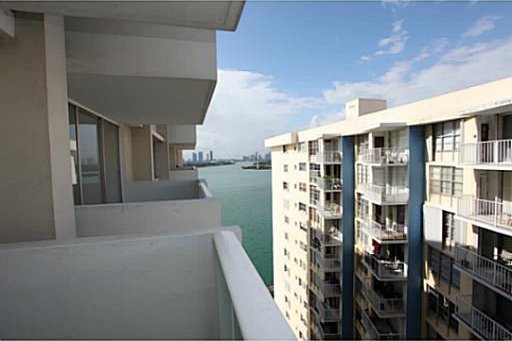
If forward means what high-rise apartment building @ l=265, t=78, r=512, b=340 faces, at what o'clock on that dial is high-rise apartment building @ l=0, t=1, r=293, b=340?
high-rise apartment building @ l=0, t=1, r=293, b=340 is roughly at 11 o'clock from high-rise apartment building @ l=265, t=78, r=512, b=340.

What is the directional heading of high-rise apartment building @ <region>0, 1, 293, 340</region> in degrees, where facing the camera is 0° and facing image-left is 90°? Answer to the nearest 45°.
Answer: approximately 270°

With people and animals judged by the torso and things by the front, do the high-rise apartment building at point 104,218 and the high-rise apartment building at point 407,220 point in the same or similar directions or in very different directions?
very different directions

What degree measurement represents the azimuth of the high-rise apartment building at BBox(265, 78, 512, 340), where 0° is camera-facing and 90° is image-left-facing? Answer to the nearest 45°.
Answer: approximately 45°

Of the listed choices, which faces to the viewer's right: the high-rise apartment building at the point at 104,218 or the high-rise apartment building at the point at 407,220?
the high-rise apartment building at the point at 104,218

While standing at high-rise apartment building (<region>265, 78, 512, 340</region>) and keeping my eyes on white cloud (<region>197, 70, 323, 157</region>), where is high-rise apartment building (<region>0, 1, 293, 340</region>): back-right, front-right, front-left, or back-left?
back-left

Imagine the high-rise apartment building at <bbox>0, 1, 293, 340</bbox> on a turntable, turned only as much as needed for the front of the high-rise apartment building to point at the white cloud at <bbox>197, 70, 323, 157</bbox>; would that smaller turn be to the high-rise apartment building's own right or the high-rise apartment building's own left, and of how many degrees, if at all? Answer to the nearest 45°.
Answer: approximately 45° to the high-rise apartment building's own left

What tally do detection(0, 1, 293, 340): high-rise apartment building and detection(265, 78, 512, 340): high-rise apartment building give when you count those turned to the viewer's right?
1

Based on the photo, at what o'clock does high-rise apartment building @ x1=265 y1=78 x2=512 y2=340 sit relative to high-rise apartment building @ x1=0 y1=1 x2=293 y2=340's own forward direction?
high-rise apartment building @ x1=265 y1=78 x2=512 y2=340 is roughly at 11 o'clock from high-rise apartment building @ x1=0 y1=1 x2=293 y2=340.

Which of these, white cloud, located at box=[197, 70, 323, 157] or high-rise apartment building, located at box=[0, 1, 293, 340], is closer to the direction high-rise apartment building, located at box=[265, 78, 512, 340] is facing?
the high-rise apartment building

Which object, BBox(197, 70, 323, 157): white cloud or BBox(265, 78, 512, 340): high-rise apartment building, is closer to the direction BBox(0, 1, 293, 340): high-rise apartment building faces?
the high-rise apartment building

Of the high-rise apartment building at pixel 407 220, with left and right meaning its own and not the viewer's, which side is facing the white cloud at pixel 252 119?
right
